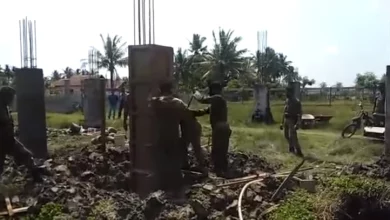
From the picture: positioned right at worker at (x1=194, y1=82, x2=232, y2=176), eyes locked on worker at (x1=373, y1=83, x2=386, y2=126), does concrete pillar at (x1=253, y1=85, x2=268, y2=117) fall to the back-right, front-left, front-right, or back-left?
front-left

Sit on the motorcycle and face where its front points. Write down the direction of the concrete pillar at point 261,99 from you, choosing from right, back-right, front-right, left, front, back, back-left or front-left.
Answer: right

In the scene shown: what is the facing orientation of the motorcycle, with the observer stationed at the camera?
facing the viewer and to the left of the viewer

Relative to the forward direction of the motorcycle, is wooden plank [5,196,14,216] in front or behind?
in front

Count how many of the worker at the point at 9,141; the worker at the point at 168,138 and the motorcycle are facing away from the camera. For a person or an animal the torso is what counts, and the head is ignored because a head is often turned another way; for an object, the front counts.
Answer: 1

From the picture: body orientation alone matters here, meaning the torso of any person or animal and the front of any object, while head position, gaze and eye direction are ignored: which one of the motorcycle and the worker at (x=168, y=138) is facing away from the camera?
the worker

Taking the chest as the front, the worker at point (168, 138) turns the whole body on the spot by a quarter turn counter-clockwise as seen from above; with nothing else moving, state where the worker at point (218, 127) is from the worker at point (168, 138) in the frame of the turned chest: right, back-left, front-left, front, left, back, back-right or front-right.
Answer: back-right

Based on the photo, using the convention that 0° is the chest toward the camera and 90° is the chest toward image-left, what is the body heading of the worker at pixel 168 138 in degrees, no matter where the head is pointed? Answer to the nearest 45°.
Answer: approximately 180°
